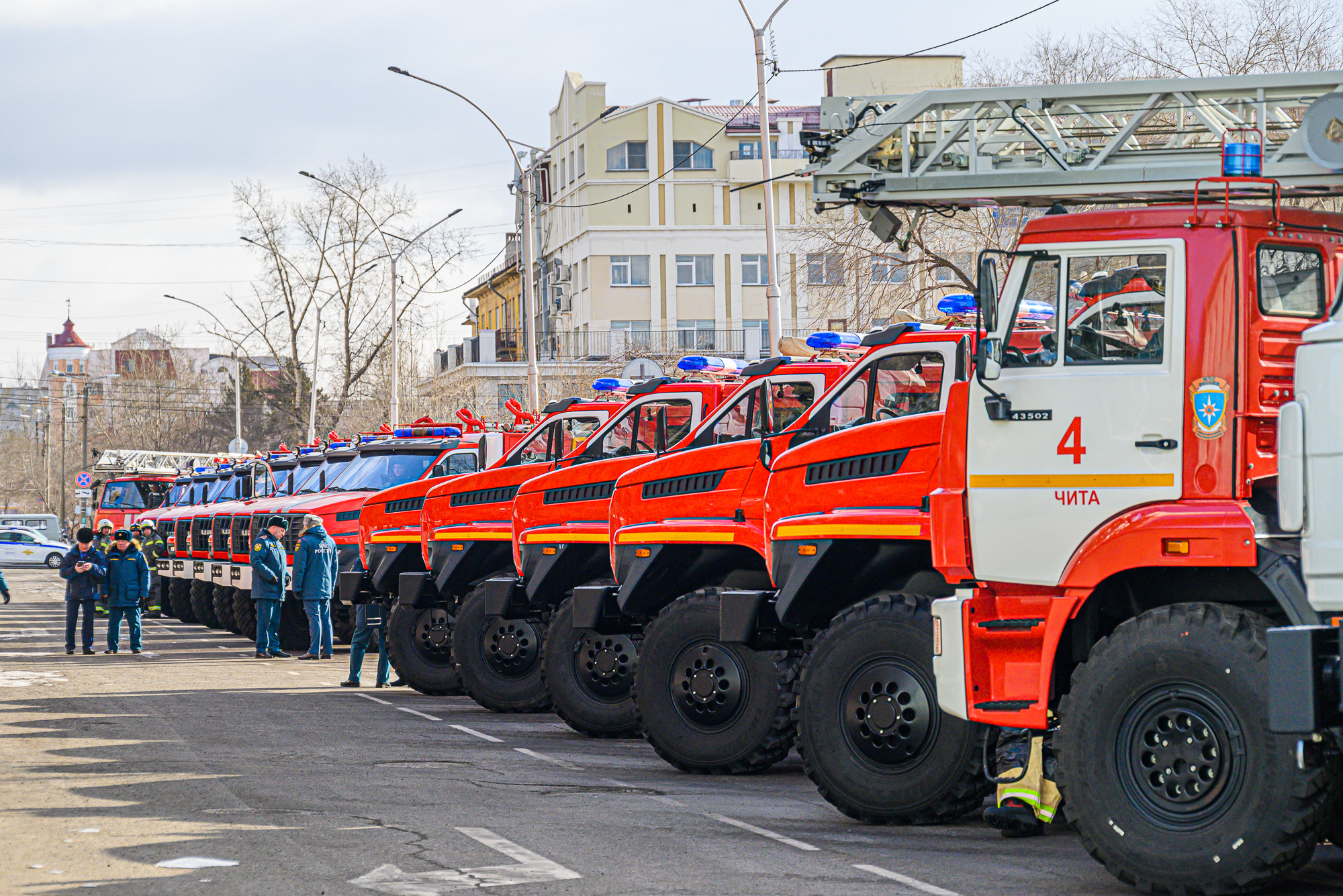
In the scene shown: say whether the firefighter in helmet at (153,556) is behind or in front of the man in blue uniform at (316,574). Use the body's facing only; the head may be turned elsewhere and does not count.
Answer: in front

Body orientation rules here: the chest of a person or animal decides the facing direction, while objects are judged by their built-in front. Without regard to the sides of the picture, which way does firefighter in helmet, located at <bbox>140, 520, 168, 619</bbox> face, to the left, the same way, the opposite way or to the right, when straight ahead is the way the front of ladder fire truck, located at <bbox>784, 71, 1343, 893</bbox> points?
to the left

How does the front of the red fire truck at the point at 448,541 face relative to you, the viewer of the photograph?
facing to the left of the viewer

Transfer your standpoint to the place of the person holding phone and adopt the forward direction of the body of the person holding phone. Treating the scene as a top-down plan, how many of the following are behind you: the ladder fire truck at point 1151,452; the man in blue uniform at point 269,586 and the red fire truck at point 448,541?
0

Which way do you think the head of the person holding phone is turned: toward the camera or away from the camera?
toward the camera

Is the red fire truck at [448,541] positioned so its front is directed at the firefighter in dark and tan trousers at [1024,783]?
no

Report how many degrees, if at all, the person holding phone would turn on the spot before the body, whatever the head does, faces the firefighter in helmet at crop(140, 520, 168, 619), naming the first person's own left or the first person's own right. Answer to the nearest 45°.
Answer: approximately 180°

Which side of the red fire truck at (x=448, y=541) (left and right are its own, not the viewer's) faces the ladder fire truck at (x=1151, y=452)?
left

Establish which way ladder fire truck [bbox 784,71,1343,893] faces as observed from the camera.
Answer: facing to the left of the viewer

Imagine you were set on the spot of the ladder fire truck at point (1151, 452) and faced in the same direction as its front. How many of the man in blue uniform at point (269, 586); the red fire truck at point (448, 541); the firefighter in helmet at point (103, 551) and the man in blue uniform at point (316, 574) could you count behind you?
0

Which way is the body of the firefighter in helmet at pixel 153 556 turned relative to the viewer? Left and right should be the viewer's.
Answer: facing the viewer and to the left of the viewer

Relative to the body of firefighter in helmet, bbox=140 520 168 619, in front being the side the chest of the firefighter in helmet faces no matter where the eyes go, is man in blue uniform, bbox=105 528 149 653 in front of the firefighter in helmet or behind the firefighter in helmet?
in front

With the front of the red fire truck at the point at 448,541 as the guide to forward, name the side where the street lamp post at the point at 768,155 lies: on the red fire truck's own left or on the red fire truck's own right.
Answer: on the red fire truck's own right

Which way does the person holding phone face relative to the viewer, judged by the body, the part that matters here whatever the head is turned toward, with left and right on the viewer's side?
facing the viewer

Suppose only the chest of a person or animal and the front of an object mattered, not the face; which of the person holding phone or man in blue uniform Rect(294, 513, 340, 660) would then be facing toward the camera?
the person holding phone

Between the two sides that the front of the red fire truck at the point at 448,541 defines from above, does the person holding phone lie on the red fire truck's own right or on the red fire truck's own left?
on the red fire truck's own right

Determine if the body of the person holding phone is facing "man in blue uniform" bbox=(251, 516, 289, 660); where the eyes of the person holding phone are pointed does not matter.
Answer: no

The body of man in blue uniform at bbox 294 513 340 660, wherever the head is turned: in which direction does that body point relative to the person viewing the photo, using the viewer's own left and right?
facing away from the viewer and to the left of the viewer
